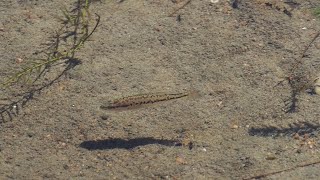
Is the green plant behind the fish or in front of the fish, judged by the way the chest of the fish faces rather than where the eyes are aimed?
in front

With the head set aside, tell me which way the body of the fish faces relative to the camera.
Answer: to the viewer's left
